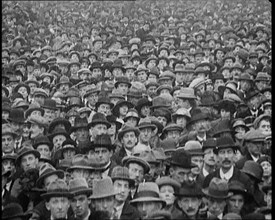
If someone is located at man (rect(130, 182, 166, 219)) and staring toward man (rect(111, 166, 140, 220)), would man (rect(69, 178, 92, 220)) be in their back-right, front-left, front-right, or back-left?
front-left

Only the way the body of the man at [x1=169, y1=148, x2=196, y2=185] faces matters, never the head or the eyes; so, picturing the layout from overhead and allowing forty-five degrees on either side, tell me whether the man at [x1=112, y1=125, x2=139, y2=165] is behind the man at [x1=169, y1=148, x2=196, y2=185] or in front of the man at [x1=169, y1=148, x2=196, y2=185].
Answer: behind

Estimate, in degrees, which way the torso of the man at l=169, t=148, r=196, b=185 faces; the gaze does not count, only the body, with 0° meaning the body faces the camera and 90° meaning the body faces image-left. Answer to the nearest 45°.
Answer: approximately 315°

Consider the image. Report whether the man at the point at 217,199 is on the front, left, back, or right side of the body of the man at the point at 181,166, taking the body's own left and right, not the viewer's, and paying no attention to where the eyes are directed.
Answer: front

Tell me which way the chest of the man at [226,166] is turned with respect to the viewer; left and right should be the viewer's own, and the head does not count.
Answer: facing the viewer

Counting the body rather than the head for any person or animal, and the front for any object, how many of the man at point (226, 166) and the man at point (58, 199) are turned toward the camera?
2

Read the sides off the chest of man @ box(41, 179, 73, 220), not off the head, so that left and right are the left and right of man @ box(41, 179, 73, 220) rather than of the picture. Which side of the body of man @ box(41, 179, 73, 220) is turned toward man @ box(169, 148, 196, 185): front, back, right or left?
left
